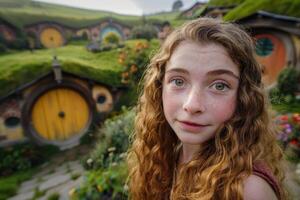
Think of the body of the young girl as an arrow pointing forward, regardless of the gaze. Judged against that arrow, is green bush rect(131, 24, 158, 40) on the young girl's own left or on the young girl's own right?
on the young girl's own right

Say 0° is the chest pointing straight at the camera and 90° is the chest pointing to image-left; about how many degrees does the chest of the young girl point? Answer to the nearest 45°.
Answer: approximately 45°

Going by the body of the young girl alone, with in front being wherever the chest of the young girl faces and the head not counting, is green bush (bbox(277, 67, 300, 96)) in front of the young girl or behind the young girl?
behind

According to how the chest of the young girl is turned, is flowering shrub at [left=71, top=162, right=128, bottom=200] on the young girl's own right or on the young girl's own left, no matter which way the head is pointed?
on the young girl's own right

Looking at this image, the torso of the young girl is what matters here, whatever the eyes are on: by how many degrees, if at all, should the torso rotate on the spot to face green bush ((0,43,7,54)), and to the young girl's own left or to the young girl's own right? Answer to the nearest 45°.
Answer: approximately 90° to the young girl's own right

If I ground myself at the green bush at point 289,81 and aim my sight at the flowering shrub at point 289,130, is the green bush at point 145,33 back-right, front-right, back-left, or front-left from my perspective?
back-right

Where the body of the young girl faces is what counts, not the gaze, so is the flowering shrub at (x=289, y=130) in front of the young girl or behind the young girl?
behind

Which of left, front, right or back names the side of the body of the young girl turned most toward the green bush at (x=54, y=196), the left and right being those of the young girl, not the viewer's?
right
